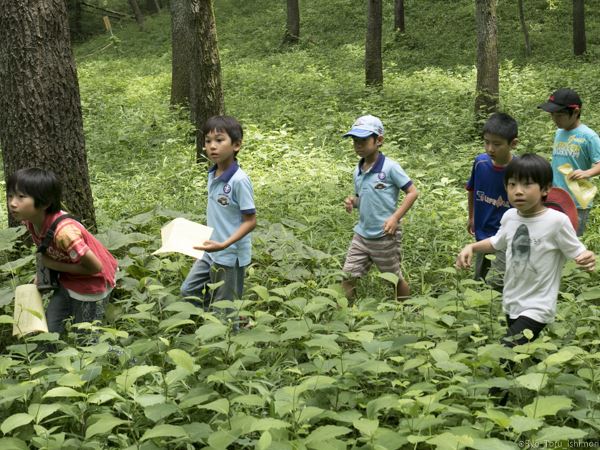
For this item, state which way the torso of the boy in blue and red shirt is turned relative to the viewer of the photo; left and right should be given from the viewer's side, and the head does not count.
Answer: facing the viewer

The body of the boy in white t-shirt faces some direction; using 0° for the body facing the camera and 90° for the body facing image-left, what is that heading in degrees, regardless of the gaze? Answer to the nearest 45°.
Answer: approximately 45°

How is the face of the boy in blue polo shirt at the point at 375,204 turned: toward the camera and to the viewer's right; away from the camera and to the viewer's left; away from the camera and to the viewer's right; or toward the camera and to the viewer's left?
toward the camera and to the viewer's left

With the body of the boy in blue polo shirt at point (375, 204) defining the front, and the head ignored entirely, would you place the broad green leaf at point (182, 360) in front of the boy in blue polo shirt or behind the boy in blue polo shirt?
in front

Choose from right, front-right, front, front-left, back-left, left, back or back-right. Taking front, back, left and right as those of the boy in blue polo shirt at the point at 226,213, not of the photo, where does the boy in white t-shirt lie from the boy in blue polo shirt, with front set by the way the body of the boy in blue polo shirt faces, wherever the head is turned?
left

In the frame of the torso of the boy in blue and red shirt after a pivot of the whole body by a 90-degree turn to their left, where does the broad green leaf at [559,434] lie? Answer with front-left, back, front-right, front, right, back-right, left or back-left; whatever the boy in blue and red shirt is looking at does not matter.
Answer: right

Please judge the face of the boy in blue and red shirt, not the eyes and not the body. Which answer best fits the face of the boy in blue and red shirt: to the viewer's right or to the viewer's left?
to the viewer's left

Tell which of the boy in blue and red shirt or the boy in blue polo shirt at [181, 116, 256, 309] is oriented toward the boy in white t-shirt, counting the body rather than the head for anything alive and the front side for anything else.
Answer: the boy in blue and red shirt

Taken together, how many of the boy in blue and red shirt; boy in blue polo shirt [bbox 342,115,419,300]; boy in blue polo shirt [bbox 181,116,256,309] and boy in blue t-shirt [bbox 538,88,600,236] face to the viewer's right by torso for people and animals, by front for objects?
0

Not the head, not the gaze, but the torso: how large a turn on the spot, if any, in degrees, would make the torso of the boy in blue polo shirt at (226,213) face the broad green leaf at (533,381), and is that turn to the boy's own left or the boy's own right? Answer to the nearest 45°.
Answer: approximately 90° to the boy's own left

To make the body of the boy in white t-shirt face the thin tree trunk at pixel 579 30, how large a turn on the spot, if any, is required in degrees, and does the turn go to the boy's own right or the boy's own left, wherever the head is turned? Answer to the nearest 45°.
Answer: approximately 135° to the boy's own right

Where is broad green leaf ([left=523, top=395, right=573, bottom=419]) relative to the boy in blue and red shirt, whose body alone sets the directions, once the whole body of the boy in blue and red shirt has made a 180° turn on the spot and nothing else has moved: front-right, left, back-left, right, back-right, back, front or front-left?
back

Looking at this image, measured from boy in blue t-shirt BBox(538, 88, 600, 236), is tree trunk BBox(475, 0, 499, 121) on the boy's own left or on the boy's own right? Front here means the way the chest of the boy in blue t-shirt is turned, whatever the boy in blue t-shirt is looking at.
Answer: on the boy's own right

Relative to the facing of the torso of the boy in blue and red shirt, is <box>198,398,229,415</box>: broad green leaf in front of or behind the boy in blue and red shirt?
in front

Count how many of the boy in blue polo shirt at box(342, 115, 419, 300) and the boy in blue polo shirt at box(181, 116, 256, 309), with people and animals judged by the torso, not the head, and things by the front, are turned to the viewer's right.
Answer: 0

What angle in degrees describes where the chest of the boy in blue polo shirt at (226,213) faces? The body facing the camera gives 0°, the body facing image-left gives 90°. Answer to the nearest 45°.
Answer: approximately 45°
